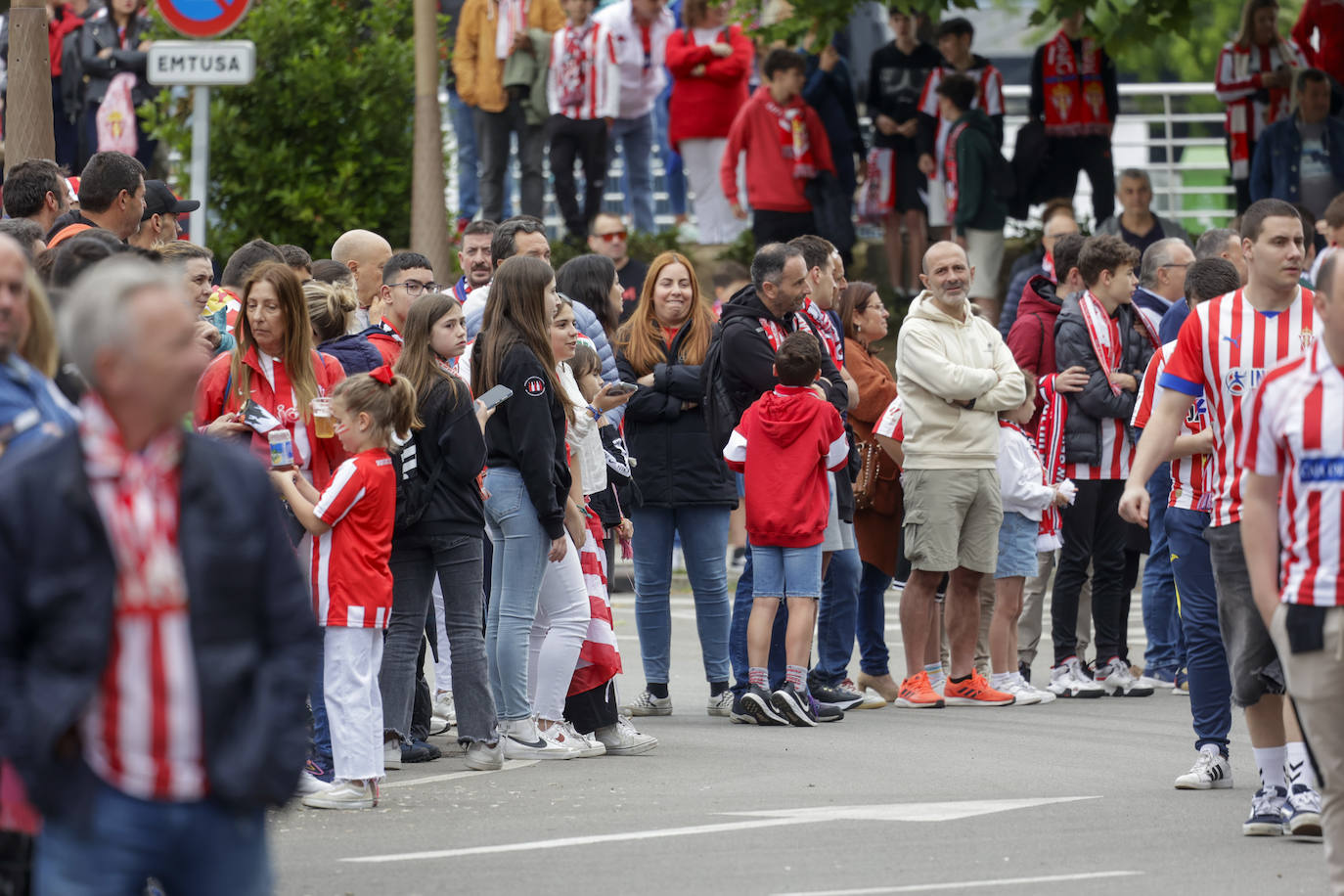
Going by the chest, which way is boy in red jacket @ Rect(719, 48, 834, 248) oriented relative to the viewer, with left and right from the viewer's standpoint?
facing the viewer and to the right of the viewer

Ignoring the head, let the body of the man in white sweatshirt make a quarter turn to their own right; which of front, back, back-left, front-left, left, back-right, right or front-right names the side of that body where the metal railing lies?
back-right

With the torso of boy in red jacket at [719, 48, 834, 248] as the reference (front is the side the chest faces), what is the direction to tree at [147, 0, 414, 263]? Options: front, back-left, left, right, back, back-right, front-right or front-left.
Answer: back-right

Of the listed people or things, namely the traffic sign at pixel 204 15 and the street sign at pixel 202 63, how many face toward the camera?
2

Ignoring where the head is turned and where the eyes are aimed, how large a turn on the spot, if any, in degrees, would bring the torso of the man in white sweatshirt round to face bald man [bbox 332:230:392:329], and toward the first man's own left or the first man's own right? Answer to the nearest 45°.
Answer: approximately 135° to the first man's own right

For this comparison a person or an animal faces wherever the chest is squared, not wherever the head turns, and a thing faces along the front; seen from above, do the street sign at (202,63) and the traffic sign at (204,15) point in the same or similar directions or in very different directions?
same or similar directions

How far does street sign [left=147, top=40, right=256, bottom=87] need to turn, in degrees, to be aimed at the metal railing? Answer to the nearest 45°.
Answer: approximately 135° to its left

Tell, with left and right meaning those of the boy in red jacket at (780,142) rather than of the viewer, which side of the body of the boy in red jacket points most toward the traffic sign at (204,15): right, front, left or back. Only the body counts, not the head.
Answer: right

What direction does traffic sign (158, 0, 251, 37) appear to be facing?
toward the camera

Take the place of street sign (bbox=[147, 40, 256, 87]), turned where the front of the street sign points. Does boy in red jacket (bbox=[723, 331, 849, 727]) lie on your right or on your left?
on your left

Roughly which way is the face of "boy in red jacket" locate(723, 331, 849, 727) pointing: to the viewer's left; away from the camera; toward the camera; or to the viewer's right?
away from the camera

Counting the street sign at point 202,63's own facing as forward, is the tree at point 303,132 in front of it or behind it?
behind

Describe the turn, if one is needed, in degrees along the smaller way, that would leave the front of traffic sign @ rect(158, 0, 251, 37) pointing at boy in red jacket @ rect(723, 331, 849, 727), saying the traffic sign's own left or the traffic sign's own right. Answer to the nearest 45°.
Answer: approximately 90° to the traffic sign's own left

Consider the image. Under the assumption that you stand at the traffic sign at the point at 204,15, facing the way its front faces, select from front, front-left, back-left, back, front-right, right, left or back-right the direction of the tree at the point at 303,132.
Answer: back

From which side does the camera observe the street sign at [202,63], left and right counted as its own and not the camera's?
front
